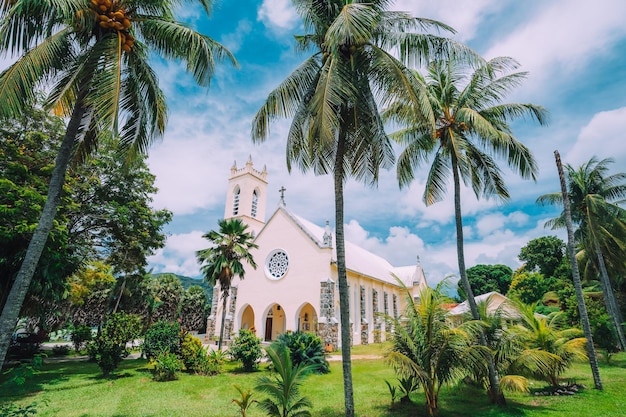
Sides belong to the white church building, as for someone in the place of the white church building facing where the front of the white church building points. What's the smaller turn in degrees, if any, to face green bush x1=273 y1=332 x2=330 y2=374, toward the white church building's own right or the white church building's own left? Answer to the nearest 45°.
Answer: approximately 45° to the white church building's own left

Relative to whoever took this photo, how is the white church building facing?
facing the viewer and to the left of the viewer

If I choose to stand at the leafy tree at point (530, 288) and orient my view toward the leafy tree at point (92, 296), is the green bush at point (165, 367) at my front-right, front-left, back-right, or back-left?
front-left

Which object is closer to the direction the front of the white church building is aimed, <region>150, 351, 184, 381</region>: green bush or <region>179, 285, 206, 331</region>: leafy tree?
the green bush

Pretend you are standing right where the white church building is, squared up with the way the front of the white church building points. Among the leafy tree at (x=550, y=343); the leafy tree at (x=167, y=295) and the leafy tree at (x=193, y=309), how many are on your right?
2

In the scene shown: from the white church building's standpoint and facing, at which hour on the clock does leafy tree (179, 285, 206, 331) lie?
The leafy tree is roughly at 3 o'clock from the white church building.

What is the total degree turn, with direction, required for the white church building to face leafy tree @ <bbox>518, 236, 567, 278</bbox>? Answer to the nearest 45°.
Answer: approximately 180°

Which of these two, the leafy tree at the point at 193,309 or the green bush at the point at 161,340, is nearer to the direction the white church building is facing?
the green bush

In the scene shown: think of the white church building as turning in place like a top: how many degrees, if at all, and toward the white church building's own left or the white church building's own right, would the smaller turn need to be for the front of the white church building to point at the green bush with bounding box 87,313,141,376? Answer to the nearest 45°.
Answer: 0° — it already faces it

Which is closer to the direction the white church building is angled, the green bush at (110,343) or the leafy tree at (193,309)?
the green bush

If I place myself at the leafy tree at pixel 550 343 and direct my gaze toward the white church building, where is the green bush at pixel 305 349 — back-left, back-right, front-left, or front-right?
front-left

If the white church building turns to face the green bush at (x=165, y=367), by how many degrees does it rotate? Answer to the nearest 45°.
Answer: approximately 45° to its left

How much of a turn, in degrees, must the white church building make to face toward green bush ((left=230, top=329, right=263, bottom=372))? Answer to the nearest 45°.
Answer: approximately 45° to its left

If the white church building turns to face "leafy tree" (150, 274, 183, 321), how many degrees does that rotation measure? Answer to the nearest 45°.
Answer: approximately 90° to its right

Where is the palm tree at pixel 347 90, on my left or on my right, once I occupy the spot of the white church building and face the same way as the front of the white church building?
on my left

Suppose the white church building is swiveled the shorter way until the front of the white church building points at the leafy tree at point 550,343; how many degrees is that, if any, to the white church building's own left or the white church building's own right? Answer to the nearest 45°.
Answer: approximately 90° to the white church building's own left

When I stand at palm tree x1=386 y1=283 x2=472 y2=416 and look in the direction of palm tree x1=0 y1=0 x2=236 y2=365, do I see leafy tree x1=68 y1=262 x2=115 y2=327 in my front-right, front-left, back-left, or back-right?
front-right

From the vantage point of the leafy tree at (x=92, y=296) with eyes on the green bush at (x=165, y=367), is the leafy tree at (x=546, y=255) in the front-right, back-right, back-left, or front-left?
front-left
